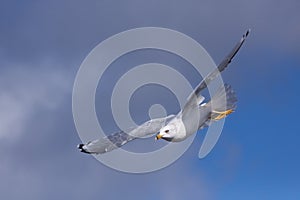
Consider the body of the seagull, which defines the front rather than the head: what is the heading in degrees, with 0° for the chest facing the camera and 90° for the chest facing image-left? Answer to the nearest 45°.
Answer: approximately 45°
